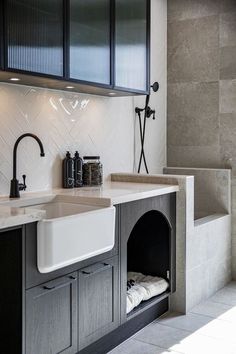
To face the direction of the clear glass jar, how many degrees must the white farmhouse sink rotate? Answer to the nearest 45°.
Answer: approximately 135° to its left

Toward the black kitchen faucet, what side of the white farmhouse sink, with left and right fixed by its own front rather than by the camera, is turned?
back

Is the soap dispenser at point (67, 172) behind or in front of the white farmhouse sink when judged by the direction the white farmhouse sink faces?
behind

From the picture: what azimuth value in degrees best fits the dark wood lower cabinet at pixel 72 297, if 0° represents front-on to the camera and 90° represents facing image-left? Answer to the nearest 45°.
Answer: approximately 315°

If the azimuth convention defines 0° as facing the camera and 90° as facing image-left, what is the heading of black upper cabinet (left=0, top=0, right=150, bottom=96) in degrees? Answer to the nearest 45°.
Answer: approximately 315°

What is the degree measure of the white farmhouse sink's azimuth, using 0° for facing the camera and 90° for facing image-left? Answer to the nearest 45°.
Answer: approximately 315°
